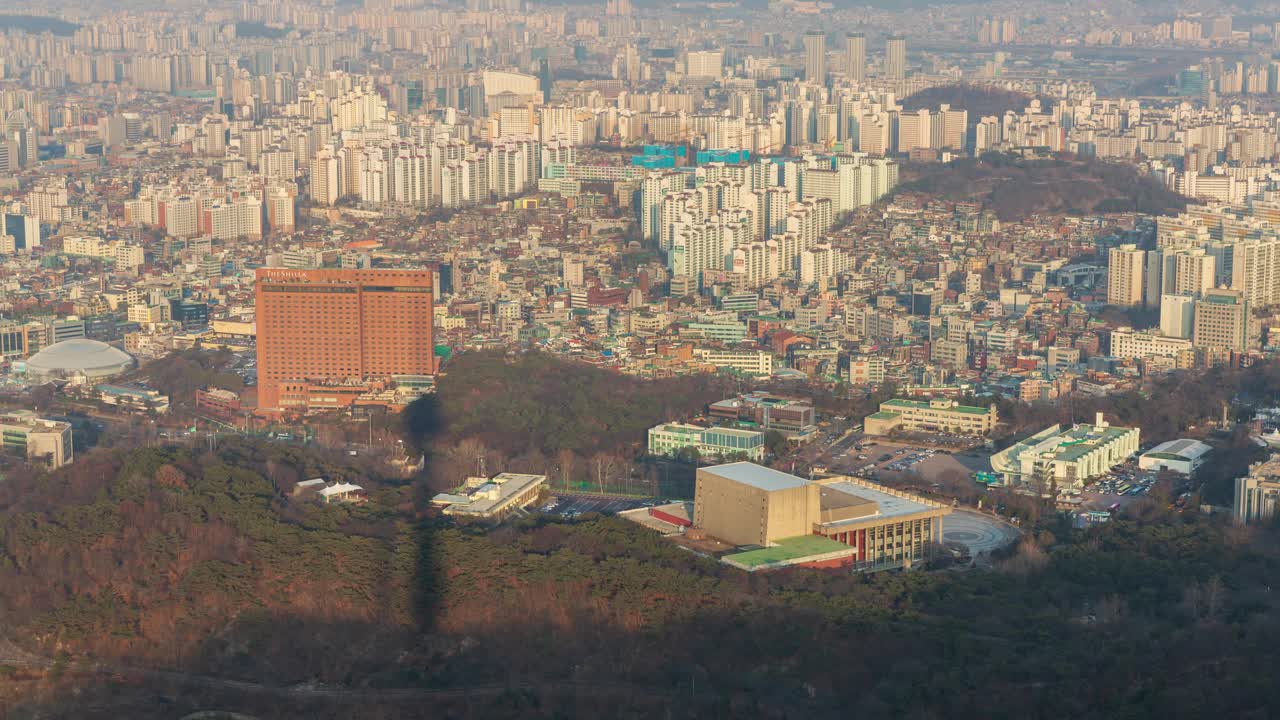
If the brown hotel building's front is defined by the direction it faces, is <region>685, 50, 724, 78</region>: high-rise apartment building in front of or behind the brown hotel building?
behind

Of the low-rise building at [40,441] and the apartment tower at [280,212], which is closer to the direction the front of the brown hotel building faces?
the low-rise building

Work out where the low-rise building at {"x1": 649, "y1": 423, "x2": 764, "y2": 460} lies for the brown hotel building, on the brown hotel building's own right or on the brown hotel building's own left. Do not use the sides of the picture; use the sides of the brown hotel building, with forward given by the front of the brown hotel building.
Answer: on the brown hotel building's own left

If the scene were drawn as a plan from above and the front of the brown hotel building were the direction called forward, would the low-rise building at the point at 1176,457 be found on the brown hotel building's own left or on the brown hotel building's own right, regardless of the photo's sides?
on the brown hotel building's own left

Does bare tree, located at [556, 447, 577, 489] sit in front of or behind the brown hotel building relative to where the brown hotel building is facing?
in front

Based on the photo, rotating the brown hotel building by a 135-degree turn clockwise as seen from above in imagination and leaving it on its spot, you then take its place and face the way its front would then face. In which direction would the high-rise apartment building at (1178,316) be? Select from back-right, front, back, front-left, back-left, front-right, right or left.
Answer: back-right

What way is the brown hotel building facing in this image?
toward the camera

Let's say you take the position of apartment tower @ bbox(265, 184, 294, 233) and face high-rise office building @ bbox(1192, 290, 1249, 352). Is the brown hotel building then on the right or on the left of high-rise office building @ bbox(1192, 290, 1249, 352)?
right

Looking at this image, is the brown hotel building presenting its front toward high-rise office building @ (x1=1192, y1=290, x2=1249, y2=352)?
no

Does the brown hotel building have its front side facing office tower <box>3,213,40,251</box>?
no

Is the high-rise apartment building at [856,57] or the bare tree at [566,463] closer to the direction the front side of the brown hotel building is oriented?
the bare tree

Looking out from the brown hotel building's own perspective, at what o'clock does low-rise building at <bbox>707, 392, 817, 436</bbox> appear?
The low-rise building is roughly at 10 o'clock from the brown hotel building.

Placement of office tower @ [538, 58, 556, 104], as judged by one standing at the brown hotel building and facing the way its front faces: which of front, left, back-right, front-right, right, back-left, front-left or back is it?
back

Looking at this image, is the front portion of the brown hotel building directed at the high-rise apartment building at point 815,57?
no

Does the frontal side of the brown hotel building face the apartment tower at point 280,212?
no

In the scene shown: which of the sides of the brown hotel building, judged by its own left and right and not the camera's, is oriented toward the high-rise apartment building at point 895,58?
back

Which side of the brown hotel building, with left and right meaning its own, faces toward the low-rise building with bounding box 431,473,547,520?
front
